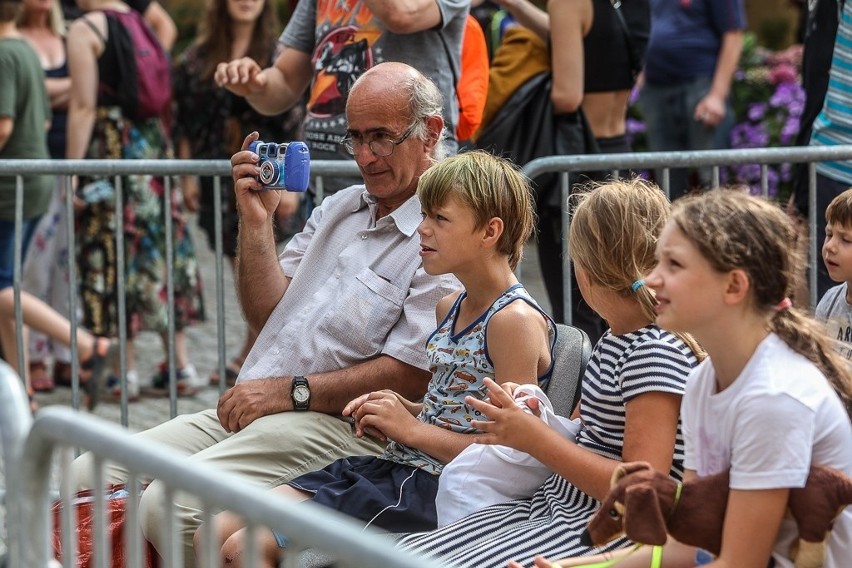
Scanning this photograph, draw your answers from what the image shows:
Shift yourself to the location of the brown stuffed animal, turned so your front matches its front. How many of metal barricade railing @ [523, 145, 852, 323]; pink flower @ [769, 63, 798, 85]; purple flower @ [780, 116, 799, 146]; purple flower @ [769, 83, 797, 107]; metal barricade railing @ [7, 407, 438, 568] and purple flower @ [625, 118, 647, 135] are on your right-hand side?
5

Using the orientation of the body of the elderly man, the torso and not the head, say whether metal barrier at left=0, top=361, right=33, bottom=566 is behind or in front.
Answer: in front

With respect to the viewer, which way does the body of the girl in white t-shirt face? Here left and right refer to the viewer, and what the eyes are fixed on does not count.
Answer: facing to the left of the viewer

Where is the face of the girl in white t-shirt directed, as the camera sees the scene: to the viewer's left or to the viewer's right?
to the viewer's left

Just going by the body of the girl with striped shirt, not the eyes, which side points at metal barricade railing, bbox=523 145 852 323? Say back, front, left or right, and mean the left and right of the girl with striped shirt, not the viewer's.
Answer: right

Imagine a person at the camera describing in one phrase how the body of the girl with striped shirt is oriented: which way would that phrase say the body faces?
to the viewer's left

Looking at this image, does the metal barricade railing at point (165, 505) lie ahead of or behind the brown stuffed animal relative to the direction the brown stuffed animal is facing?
ahead

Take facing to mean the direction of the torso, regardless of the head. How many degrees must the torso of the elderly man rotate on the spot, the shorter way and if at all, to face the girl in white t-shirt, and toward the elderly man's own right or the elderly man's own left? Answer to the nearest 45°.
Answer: approximately 90° to the elderly man's own left

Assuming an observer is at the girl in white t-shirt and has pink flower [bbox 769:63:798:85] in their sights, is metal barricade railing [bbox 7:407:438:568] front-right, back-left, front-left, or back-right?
back-left

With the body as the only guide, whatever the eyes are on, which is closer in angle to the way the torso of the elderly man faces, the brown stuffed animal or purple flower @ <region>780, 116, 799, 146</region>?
the brown stuffed animal

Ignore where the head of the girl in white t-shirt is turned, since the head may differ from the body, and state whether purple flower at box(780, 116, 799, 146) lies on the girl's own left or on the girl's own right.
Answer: on the girl's own right

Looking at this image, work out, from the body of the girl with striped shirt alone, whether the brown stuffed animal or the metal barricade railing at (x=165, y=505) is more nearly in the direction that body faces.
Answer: the metal barricade railing

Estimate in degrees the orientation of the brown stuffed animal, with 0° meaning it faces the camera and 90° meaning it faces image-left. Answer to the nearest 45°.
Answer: approximately 90°
